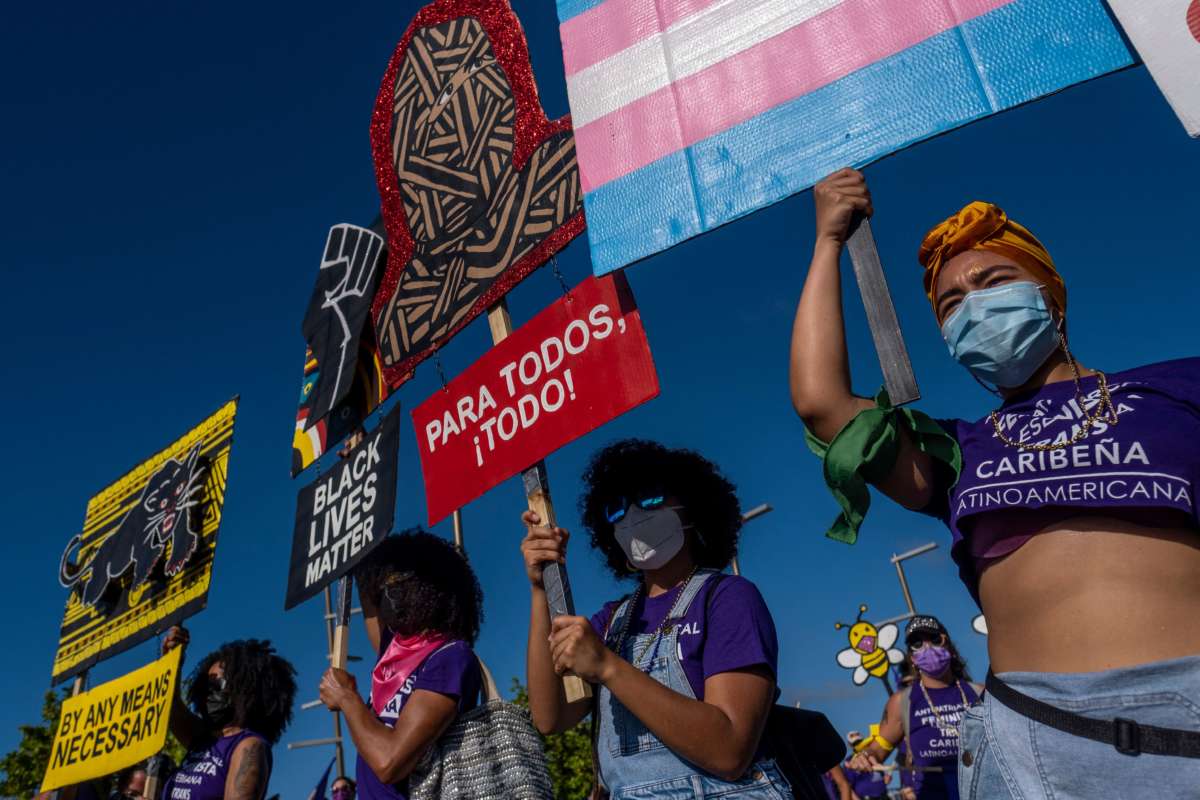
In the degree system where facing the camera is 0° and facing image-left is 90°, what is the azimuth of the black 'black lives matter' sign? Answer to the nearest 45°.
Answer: approximately 45°

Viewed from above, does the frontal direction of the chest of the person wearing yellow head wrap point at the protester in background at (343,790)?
no

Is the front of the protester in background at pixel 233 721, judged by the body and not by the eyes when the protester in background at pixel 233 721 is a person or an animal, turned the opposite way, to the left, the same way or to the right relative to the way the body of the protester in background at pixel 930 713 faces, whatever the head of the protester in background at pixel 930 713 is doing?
the same way

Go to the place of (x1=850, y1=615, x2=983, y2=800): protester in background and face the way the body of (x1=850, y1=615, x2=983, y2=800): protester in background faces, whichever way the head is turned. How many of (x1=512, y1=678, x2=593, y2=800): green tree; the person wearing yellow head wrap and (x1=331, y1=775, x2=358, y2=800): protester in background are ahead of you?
1

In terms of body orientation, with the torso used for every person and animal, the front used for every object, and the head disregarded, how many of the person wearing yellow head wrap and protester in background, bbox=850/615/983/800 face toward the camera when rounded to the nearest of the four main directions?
2

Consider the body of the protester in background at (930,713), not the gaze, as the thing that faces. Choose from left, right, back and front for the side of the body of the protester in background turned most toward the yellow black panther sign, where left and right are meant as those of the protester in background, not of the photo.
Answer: right

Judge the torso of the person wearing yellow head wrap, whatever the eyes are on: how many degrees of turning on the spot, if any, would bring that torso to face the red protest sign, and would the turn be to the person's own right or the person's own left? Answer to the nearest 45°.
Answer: approximately 135° to the person's own right

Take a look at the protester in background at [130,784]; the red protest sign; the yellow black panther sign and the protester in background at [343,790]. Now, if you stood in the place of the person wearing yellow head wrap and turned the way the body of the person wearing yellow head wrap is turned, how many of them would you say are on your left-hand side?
0

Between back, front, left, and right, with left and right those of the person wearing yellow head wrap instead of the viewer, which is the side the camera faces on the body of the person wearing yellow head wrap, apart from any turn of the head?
front

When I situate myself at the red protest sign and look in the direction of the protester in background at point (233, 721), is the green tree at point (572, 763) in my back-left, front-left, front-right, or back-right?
front-right

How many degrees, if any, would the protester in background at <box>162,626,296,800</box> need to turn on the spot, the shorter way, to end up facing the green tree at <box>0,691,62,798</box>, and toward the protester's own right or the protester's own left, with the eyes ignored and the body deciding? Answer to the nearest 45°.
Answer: approximately 135° to the protester's own right

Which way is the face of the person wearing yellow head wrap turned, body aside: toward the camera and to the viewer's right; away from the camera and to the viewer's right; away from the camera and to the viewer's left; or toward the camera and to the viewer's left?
toward the camera and to the viewer's left

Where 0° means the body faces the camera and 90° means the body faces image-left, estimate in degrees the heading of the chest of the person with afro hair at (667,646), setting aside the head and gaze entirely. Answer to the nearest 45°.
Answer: approximately 45°

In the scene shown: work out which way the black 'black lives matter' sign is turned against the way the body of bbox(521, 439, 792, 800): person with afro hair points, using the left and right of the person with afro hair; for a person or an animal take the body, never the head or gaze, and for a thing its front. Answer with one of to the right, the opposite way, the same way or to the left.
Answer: the same way

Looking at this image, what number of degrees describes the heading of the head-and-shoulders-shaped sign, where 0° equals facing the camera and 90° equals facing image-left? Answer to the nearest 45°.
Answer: approximately 0°

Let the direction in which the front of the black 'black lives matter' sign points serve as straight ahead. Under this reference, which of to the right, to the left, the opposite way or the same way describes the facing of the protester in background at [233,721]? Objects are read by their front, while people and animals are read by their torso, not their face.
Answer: the same way

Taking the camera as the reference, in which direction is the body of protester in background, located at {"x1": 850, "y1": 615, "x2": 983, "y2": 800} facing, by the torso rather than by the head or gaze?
toward the camera

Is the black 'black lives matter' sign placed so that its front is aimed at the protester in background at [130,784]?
no

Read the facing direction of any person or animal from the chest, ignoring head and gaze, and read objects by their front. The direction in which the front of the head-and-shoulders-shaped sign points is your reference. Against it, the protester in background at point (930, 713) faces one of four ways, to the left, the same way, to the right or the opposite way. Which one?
the same way
